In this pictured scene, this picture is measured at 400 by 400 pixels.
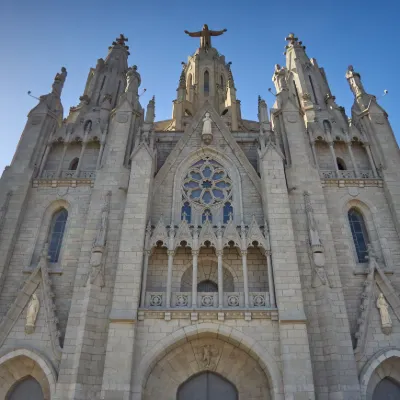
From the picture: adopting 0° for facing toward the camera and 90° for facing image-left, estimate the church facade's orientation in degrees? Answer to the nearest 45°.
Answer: approximately 0°
